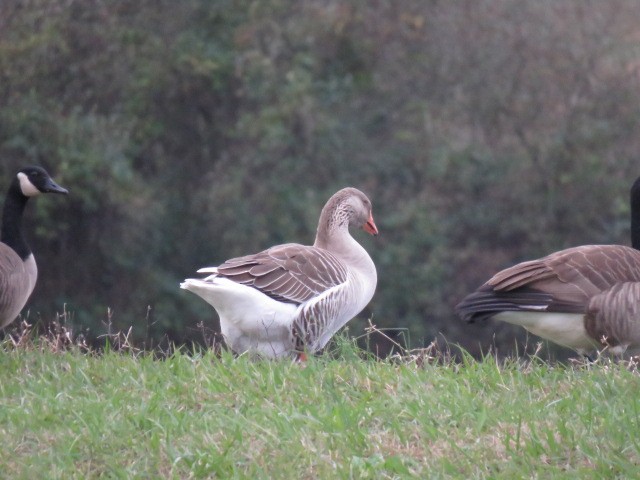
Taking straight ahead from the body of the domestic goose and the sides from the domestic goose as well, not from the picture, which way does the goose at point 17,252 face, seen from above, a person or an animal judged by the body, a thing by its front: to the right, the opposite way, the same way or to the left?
the same way

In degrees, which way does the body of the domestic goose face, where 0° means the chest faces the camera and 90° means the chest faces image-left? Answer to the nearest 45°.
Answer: approximately 270°

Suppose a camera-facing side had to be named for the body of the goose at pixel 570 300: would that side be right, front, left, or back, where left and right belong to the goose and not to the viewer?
right

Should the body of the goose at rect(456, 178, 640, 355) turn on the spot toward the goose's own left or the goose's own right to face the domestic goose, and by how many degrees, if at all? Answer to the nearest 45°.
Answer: approximately 180°

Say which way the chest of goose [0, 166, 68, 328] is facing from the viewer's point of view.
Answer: to the viewer's right

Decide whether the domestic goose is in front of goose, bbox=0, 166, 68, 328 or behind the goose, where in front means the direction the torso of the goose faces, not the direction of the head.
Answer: in front

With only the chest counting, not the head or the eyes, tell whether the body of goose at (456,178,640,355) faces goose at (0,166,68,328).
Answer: no

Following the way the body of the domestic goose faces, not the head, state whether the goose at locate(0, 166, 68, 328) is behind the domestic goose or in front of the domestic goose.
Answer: behind

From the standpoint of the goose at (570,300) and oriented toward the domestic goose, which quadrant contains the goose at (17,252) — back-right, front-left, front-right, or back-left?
front-right
